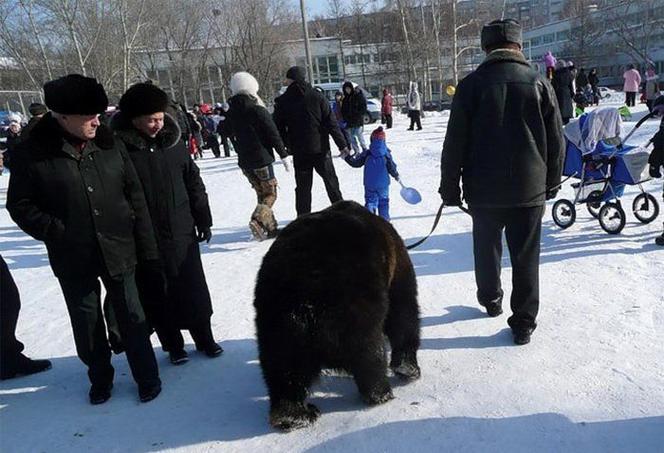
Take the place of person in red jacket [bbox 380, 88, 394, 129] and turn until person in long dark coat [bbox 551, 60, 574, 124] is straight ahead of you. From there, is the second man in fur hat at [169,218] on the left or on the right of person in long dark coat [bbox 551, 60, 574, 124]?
right

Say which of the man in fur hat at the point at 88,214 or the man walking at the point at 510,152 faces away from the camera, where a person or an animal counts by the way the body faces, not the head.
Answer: the man walking

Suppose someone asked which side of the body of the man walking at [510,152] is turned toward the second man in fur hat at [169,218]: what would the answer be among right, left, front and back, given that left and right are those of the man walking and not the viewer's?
left

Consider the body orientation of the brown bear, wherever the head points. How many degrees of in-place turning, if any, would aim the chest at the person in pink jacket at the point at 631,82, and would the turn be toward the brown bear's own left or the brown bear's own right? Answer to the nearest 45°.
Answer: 0° — it already faces them

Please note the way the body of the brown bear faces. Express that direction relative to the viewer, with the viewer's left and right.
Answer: facing away from the viewer and to the right of the viewer

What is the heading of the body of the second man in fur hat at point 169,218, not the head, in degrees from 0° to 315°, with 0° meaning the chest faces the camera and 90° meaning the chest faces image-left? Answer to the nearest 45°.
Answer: approximately 315°

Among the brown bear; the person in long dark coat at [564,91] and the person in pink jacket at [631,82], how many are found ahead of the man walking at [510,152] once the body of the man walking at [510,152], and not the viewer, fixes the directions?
2

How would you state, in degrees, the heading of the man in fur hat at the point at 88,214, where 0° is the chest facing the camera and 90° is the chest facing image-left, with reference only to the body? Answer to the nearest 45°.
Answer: approximately 315°

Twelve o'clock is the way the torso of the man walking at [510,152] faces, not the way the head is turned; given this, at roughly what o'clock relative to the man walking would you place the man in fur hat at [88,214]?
The man in fur hat is roughly at 8 o'clock from the man walking.
